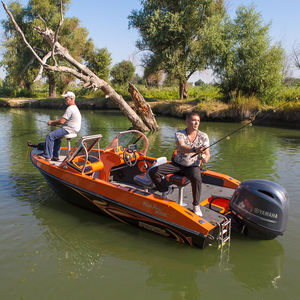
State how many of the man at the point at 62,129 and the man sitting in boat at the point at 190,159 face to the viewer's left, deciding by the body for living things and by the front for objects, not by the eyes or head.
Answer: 1

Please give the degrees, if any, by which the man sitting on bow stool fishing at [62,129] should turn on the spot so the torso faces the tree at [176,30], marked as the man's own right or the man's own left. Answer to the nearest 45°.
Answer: approximately 135° to the man's own right

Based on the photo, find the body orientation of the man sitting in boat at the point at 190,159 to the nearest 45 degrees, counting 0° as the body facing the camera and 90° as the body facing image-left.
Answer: approximately 0°

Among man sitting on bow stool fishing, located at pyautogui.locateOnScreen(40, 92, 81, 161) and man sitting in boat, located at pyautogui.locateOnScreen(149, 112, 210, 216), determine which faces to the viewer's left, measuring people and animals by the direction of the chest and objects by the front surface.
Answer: the man sitting on bow stool fishing

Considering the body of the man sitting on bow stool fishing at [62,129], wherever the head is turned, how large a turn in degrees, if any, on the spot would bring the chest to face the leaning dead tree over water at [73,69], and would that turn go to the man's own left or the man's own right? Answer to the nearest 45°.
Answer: approximately 90° to the man's own right

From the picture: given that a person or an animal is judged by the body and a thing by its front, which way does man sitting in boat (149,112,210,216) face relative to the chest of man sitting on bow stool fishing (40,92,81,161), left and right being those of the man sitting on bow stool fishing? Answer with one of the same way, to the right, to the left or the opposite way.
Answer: to the left

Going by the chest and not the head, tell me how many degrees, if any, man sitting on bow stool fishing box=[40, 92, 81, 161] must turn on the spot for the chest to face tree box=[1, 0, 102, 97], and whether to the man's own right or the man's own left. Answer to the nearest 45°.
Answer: approximately 90° to the man's own right

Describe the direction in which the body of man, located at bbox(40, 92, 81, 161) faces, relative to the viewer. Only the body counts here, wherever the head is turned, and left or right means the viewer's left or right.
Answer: facing to the left of the viewer

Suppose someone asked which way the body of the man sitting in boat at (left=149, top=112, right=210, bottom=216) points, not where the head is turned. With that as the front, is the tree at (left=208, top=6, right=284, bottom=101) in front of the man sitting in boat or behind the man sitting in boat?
behind

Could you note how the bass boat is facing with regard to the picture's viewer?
facing away from the viewer and to the left of the viewer

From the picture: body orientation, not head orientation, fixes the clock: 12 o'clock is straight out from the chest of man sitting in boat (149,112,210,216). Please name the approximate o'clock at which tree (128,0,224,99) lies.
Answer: The tree is roughly at 6 o'clock from the man sitting in boat.

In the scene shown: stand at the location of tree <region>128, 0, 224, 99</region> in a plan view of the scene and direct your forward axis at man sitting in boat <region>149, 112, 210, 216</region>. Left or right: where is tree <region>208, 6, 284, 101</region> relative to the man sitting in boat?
left
